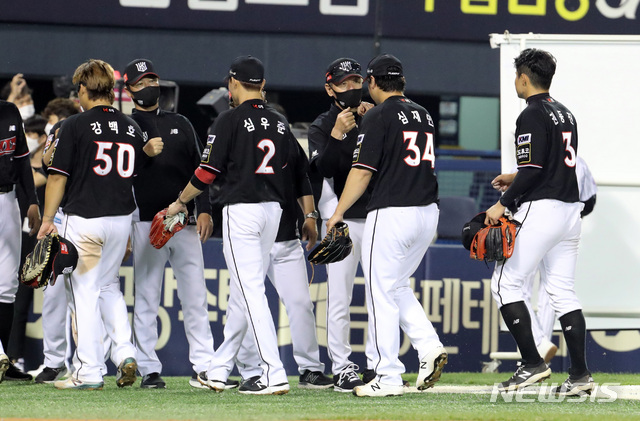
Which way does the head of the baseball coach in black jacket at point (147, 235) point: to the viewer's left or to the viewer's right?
to the viewer's right

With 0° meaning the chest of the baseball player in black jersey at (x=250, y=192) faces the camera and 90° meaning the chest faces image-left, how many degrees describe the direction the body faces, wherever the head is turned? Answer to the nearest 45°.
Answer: approximately 135°

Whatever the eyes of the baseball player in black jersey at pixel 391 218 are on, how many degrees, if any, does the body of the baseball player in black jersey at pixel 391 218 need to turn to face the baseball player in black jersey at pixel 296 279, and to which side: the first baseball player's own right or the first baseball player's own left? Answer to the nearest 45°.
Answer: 0° — they already face them

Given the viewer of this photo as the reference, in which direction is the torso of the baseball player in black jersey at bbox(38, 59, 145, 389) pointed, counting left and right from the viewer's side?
facing away from the viewer and to the left of the viewer

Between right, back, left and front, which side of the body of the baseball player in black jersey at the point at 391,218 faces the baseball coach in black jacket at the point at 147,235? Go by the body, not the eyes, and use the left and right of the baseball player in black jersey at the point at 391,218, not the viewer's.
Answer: front

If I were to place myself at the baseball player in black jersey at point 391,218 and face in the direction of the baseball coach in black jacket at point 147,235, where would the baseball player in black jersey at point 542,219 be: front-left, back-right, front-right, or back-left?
back-right

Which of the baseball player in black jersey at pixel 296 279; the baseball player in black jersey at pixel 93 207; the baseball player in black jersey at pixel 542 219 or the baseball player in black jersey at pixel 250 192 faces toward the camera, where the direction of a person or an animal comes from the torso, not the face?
the baseball player in black jersey at pixel 296 279

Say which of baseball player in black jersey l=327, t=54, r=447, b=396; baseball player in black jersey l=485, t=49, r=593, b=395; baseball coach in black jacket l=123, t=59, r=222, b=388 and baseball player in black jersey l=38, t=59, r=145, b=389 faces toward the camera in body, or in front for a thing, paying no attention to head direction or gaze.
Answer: baseball coach in black jacket l=123, t=59, r=222, b=388
